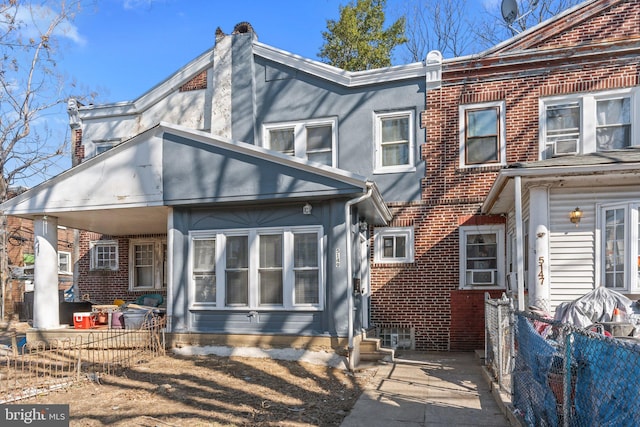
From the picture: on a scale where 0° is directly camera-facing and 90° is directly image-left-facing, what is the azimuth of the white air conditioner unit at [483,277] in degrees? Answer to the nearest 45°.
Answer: approximately 0°

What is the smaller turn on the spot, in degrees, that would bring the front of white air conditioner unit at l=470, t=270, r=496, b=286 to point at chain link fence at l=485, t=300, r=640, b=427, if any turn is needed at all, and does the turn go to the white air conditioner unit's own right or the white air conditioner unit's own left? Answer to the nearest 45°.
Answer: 0° — it already faces it

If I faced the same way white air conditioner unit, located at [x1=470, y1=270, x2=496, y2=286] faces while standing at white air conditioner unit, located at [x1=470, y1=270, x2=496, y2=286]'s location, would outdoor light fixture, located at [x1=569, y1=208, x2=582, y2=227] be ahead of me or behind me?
ahead
